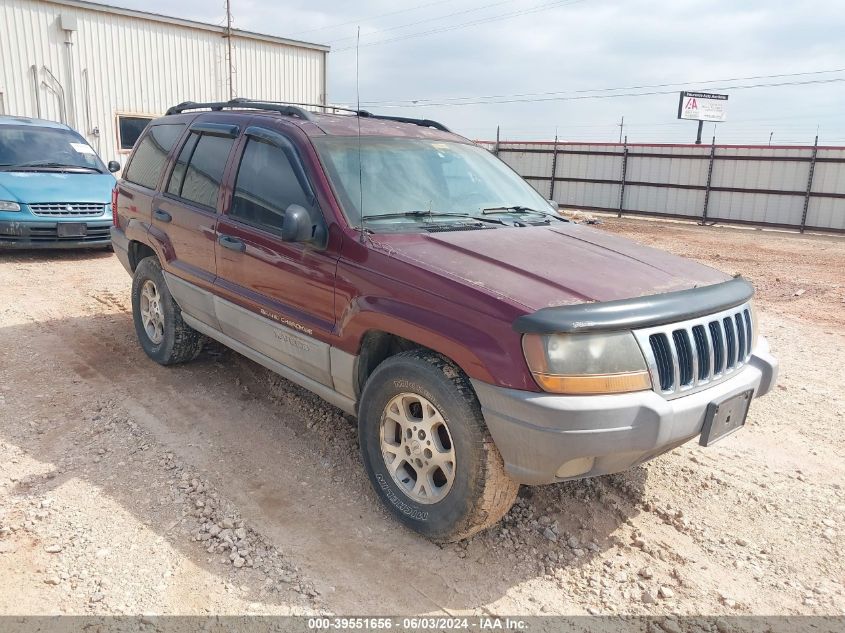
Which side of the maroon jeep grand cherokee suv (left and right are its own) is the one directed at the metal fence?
left

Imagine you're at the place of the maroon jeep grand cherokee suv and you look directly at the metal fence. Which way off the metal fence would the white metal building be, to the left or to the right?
left

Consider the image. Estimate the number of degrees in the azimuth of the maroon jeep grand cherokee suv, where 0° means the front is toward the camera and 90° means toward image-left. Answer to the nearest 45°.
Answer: approximately 315°

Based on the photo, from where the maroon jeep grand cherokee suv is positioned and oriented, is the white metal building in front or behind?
behind

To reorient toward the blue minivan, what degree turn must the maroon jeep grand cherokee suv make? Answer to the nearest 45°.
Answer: approximately 180°
